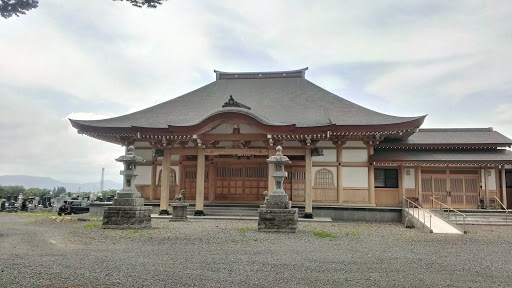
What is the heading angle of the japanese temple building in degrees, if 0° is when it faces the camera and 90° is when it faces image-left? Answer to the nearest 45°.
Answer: approximately 0°

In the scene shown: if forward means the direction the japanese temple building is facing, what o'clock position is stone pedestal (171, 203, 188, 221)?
The stone pedestal is roughly at 2 o'clock from the japanese temple building.

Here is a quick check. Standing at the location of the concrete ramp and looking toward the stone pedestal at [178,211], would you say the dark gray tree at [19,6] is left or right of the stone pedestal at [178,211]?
left

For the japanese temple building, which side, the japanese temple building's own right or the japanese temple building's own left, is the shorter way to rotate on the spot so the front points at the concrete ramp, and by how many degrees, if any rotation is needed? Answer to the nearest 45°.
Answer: approximately 45° to the japanese temple building's own left

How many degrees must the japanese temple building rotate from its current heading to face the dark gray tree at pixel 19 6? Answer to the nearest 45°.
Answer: approximately 45° to its right

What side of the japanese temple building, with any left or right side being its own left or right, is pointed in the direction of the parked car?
right

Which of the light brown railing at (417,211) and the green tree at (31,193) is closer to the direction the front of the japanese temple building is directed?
the light brown railing
